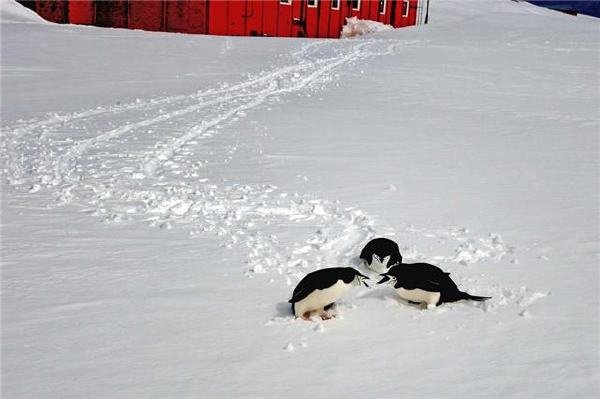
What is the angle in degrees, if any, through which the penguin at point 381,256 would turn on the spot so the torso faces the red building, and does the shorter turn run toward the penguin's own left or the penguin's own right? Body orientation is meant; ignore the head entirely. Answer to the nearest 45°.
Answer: approximately 180°

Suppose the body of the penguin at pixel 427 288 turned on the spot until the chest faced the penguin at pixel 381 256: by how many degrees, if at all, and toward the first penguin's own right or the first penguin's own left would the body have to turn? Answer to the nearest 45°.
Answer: approximately 45° to the first penguin's own right

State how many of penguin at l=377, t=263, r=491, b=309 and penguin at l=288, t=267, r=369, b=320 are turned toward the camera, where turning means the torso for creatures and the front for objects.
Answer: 0

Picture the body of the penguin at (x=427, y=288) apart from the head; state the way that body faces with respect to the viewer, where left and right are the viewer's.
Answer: facing to the left of the viewer

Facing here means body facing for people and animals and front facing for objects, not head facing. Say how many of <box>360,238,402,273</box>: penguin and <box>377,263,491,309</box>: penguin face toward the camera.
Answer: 1

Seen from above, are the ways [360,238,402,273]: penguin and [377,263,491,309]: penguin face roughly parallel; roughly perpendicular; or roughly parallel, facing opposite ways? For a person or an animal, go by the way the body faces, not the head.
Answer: roughly perpendicular

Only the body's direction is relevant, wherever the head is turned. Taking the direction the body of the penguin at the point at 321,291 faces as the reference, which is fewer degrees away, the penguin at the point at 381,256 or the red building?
the penguin

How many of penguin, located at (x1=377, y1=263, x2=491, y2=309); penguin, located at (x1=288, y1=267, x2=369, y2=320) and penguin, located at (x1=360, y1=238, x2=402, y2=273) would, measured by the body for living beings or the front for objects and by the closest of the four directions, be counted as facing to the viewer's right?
1

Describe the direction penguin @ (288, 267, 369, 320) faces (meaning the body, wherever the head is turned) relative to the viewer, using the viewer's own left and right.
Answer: facing to the right of the viewer
